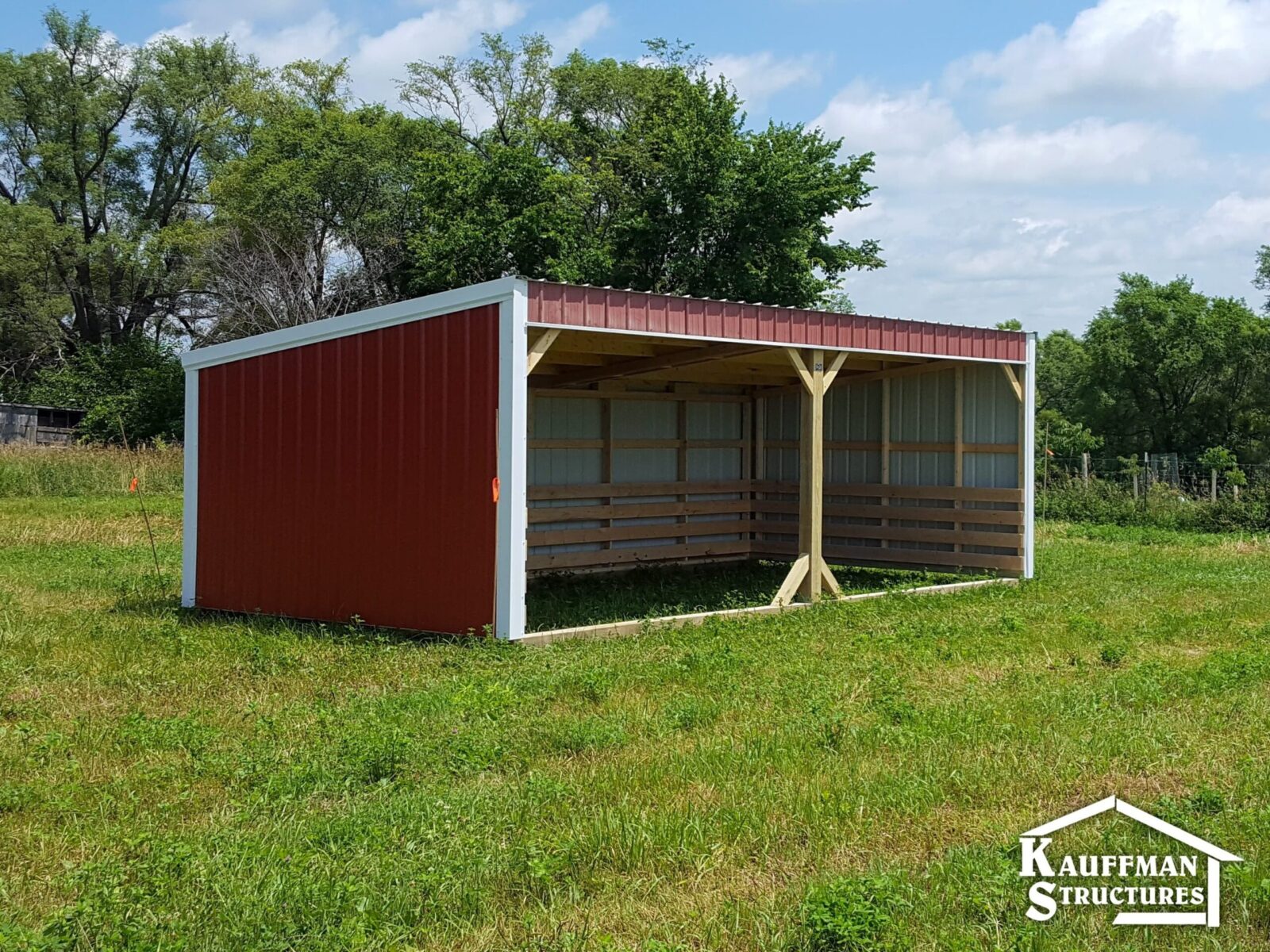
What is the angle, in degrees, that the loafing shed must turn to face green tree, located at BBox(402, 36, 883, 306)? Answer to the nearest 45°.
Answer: approximately 135° to its left

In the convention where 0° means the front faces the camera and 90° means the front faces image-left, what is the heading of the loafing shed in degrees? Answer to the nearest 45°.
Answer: approximately 315°

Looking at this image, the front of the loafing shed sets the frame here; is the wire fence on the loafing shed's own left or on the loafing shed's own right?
on the loafing shed's own left

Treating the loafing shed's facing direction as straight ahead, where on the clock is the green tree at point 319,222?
The green tree is roughly at 7 o'clock from the loafing shed.

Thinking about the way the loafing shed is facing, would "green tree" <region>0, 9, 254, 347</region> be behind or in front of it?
behind

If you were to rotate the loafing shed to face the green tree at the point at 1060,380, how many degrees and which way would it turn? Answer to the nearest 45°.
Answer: approximately 90° to its left
